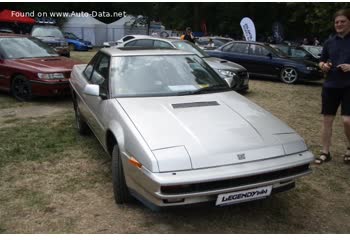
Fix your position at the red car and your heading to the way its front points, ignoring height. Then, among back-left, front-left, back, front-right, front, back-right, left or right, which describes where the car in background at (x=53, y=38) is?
back-left

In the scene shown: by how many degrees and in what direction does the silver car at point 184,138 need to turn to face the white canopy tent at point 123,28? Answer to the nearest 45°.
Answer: approximately 135° to its left

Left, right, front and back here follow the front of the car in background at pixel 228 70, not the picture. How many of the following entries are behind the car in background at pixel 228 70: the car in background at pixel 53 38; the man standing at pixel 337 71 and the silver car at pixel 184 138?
1

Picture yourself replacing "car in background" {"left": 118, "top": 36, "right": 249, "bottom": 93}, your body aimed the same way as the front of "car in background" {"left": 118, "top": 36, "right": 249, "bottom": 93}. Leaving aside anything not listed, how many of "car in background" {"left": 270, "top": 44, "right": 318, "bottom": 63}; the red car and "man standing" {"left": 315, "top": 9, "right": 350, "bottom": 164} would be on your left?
1

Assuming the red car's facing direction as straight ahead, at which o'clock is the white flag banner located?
The white flag banner is roughly at 9 o'clock from the red car.

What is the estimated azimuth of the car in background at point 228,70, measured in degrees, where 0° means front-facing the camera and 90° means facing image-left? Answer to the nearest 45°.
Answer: approximately 315°

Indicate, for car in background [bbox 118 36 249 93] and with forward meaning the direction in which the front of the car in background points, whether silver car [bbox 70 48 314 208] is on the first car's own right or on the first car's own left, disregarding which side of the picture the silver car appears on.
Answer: on the first car's own right

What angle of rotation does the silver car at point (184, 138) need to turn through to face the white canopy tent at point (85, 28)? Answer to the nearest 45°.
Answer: approximately 135° to its left

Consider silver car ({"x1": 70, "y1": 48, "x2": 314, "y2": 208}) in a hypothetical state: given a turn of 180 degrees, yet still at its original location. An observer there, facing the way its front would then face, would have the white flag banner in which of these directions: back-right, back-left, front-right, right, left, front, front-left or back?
front-right

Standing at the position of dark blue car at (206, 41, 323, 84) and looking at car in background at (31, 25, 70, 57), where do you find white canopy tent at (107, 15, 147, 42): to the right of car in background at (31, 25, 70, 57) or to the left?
right

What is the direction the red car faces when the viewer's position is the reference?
facing the viewer and to the right of the viewer

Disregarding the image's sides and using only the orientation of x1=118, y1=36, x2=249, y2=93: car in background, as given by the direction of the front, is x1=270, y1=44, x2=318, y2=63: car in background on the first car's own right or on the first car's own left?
on the first car's own left

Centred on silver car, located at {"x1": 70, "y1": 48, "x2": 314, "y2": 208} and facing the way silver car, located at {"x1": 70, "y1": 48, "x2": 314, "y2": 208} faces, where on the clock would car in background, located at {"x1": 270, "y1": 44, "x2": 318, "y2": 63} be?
The car in background is roughly at 8 o'clock from the silver car.
